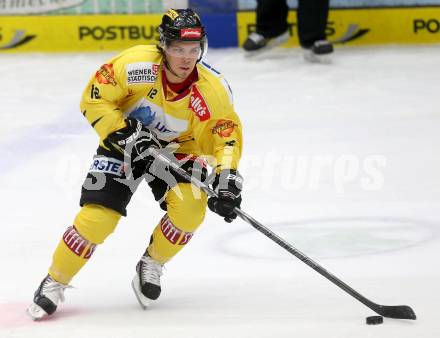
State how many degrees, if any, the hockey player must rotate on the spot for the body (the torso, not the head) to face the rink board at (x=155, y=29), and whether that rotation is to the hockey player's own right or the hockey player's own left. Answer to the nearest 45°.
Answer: approximately 135° to the hockey player's own left

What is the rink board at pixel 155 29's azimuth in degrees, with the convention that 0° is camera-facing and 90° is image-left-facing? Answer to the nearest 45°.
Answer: approximately 0°

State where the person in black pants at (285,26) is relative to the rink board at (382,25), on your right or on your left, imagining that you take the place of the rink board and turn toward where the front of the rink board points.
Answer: on your right

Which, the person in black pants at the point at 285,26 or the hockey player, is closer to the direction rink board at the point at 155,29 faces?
the hockey player

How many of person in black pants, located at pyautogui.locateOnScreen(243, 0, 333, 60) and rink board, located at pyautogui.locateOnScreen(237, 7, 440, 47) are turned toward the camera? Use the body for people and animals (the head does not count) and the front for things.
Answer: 2

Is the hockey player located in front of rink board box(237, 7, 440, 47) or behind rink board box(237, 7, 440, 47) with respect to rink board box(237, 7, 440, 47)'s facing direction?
in front

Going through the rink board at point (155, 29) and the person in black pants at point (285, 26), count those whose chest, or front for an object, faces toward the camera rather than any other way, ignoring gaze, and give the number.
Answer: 2

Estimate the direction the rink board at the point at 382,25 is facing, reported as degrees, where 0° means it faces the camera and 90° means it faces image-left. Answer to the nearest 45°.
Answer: approximately 0°

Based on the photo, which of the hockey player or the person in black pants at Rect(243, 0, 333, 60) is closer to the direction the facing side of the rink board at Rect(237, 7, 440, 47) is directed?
the hockey player
